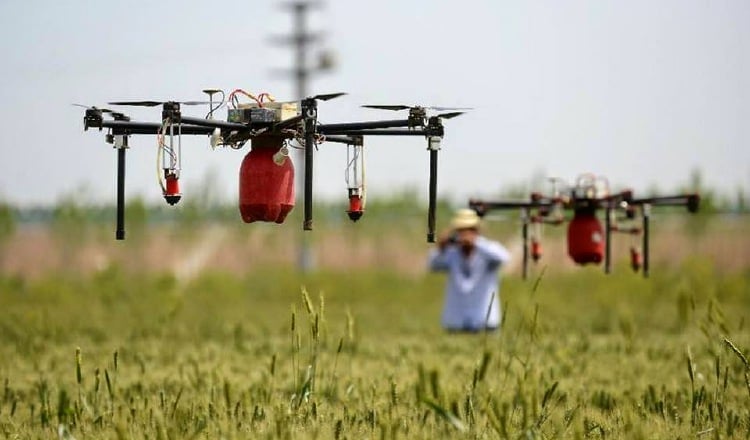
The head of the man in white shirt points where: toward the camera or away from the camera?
toward the camera

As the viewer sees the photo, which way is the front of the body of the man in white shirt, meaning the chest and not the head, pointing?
toward the camera

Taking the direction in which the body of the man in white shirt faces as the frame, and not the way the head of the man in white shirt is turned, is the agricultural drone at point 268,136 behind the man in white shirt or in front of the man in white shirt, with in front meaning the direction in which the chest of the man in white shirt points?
in front

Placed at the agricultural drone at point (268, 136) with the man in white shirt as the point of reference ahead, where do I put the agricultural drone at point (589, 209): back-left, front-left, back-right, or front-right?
front-right
